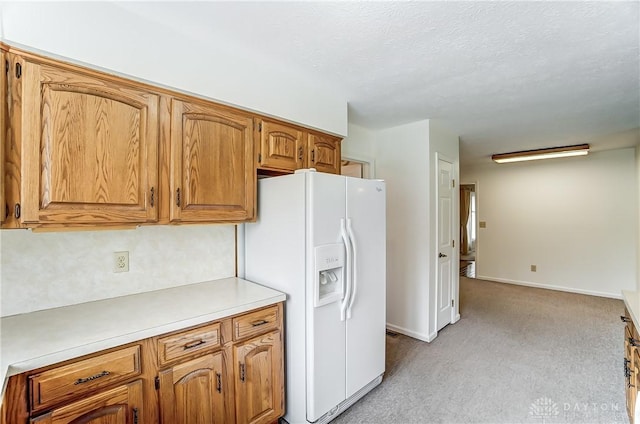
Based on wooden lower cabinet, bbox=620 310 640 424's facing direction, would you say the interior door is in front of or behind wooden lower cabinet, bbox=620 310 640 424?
in front

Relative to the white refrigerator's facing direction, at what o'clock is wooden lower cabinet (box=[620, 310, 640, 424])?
The wooden lower cabinet is roughly at 11 o'clock from the white refrigerator.

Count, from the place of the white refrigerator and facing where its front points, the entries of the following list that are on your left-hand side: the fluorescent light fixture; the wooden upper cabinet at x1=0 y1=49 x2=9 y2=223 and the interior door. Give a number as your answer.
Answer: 2

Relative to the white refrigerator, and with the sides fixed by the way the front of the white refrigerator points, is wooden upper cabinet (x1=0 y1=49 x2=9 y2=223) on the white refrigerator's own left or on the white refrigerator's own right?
on the white refrigerator's own right

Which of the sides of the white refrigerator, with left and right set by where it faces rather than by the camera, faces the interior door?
left

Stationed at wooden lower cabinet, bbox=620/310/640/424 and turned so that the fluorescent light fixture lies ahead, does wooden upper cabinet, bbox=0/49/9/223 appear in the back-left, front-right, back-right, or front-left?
back-left

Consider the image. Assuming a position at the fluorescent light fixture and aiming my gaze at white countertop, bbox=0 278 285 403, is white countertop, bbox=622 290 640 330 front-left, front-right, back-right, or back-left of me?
front-left

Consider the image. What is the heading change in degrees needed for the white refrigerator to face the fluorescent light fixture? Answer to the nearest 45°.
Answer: approximately 90° to its left

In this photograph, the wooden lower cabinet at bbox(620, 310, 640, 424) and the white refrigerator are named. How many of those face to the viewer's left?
1

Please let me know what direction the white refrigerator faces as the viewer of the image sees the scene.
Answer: facing the viewer and to the right of the viewer

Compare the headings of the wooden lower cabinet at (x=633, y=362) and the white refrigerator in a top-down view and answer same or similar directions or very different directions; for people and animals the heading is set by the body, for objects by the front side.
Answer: very different directions

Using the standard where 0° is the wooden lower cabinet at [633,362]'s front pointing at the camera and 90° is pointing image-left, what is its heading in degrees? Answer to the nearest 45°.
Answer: approximately 90°

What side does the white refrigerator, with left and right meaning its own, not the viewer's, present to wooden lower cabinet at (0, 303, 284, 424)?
right
